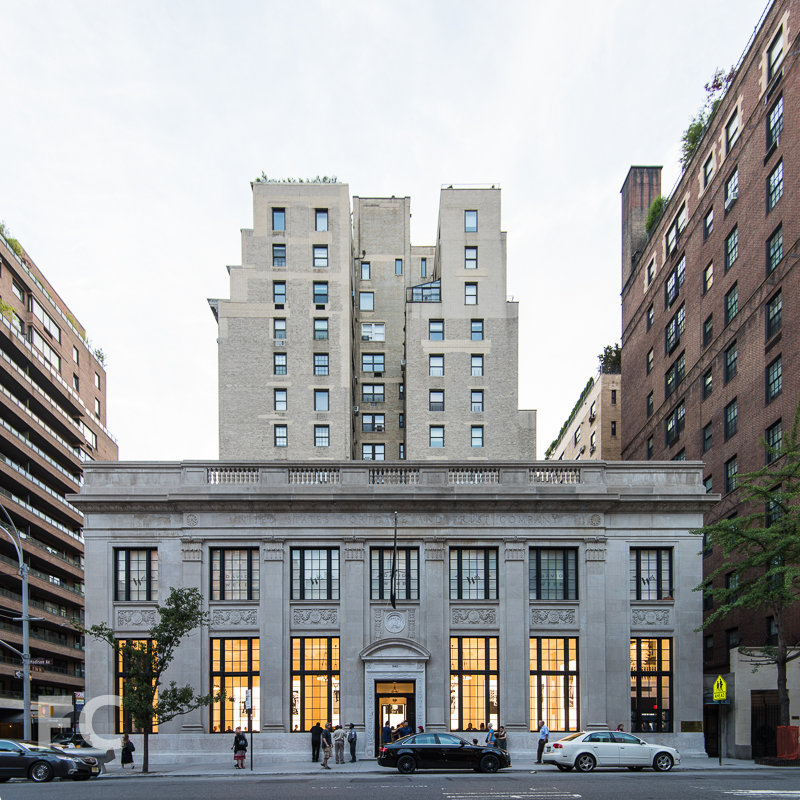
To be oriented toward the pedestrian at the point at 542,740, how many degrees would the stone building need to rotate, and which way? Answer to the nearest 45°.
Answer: approximately 45° to its left

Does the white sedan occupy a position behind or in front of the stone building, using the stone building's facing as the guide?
in front

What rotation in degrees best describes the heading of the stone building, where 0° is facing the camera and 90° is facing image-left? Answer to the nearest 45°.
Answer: approximately 0°

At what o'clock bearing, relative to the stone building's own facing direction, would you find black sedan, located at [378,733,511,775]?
The black sedan is roughly at 12 o'clock from the stone building.
